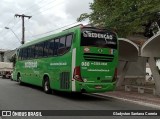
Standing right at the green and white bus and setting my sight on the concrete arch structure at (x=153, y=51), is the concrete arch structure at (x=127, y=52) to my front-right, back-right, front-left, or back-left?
front-left

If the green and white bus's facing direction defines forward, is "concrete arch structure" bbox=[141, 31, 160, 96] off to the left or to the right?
on its right
